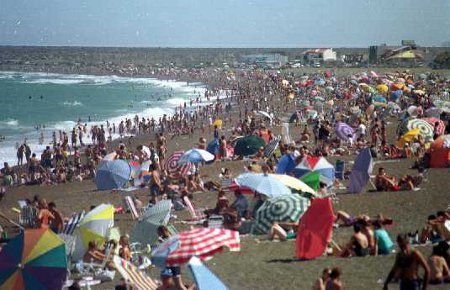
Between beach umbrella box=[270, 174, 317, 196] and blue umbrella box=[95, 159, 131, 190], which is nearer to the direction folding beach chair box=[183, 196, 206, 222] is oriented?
the beach umbrella
